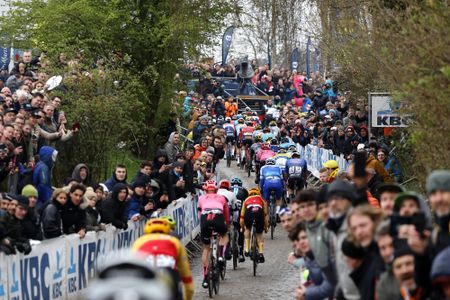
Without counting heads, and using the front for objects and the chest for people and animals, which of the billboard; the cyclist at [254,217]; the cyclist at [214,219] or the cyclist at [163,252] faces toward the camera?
the billboard

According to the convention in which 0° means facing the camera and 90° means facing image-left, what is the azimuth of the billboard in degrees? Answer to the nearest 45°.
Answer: approximately 0°

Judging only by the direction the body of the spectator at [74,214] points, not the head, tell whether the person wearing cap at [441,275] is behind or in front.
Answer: in front

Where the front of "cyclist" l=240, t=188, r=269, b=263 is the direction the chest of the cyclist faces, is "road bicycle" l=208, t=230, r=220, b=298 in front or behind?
behind

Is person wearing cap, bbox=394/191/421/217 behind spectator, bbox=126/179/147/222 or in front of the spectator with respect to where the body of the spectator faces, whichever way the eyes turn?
in front

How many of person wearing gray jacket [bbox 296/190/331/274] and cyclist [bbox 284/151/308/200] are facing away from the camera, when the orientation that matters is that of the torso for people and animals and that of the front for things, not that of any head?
1

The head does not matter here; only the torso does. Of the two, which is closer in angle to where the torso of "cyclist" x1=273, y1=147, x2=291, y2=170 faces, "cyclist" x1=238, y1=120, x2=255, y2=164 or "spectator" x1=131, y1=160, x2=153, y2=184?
the cyclist

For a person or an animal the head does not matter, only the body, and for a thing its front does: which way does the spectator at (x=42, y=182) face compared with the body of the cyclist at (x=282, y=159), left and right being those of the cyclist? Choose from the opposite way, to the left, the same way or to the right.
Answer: to the right

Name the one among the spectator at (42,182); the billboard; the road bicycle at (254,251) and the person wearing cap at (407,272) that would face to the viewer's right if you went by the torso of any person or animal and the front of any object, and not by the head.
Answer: the spectator

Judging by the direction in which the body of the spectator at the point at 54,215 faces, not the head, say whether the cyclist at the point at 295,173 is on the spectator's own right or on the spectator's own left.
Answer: on the spectator's own left

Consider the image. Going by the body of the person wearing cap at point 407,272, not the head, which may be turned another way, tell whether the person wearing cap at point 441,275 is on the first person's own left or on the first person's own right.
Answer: on the first person's own left

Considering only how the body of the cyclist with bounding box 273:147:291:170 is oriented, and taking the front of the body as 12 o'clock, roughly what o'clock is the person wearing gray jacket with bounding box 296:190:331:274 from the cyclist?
The person wearing gray jacket is roughly at 6 o'clock from the cyclist.

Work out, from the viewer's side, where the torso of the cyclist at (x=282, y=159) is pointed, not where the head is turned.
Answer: away from the camera

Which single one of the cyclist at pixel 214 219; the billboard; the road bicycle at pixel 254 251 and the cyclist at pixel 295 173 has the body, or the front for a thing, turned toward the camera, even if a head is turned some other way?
the billboard
